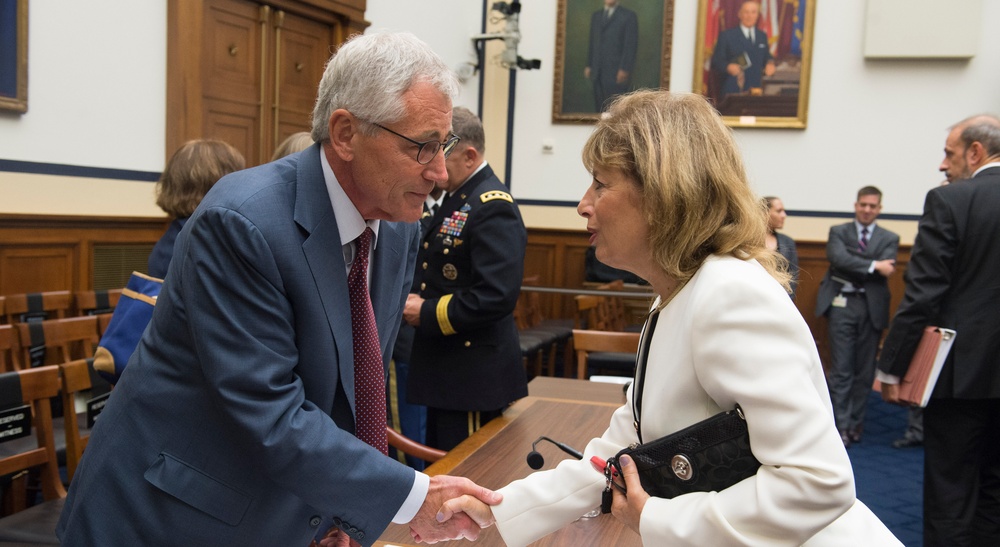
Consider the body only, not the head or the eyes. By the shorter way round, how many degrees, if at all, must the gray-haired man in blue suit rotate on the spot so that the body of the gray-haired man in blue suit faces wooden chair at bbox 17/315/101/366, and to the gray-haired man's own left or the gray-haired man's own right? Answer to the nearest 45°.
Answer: approximately 135° to the gray-haired man's own left

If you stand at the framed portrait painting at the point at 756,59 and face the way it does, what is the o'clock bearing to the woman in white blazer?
The woman in white blazer is roughly at 12 o'clock from the framed portrait painting.

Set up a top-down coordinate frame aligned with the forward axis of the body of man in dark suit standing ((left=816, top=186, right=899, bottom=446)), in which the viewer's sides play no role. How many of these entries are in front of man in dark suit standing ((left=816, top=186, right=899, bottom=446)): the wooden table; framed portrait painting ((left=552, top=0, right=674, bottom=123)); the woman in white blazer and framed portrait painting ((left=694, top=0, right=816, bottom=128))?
2

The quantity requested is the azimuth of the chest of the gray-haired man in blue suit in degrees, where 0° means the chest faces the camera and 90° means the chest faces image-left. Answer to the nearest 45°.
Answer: approximately 315°

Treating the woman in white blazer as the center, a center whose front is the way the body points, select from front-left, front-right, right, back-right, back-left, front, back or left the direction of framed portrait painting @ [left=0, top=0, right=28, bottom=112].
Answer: front-right

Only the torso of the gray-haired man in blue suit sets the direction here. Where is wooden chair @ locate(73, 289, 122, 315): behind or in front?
behind

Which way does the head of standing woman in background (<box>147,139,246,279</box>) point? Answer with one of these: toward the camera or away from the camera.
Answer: away from the camera

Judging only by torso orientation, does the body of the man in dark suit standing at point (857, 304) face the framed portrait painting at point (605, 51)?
no

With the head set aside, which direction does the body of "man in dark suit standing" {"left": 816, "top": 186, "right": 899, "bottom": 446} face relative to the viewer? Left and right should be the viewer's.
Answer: facing the viewer

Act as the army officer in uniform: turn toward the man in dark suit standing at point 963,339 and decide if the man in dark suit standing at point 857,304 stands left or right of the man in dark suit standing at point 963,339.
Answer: left

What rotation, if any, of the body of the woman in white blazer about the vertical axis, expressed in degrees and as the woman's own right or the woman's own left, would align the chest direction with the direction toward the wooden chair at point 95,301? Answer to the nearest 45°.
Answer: approximately 45° to the woman's own right

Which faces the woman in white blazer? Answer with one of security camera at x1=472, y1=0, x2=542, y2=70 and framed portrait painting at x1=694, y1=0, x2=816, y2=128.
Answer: the framed portrait painting

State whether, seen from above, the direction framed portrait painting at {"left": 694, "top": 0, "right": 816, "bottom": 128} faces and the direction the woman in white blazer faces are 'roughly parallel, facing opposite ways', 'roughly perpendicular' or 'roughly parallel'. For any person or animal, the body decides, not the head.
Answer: roughly perpendicular

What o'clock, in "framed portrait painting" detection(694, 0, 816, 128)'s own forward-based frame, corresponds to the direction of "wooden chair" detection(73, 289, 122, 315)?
The wooden chair is roughly at 1 o'clock from the framed portrait painting.

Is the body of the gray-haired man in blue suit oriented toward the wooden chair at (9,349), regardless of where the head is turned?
no

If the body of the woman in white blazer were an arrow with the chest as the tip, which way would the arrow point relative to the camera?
to the viewer's left

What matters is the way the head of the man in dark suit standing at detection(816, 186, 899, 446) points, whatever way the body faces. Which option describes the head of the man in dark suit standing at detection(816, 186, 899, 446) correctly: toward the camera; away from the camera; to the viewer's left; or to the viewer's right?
toward the camera

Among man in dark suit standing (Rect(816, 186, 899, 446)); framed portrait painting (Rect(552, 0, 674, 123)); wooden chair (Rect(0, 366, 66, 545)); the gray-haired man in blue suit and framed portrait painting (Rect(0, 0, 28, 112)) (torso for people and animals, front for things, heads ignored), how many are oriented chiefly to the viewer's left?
0

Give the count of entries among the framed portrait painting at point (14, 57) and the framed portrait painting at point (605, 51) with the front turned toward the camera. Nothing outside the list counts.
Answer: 2
